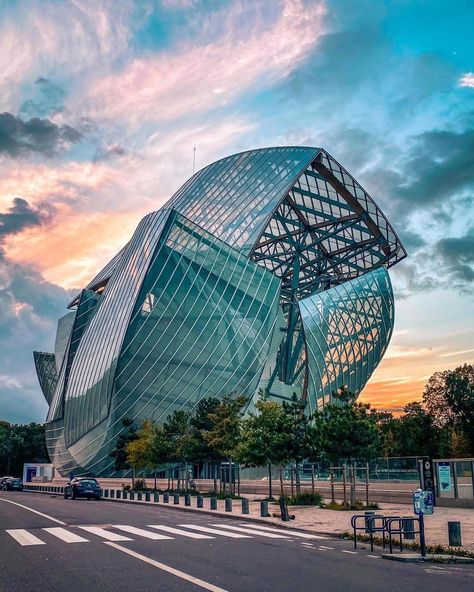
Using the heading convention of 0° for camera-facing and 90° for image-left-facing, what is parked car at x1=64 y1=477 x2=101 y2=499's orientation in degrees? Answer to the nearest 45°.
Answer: approximately 135°

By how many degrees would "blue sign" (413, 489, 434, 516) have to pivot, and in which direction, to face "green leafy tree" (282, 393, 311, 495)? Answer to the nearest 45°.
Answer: approximately 180°

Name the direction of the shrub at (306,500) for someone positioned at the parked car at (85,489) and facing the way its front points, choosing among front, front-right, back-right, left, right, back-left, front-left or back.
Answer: back

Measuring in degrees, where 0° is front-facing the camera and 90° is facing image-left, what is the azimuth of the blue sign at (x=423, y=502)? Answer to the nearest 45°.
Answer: approximately 0°

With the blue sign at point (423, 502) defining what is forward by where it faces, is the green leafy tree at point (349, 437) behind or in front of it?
behind

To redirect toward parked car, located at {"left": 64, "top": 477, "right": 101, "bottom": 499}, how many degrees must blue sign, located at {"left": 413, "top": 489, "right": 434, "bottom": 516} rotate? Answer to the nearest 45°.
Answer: approximately 135° to its right
